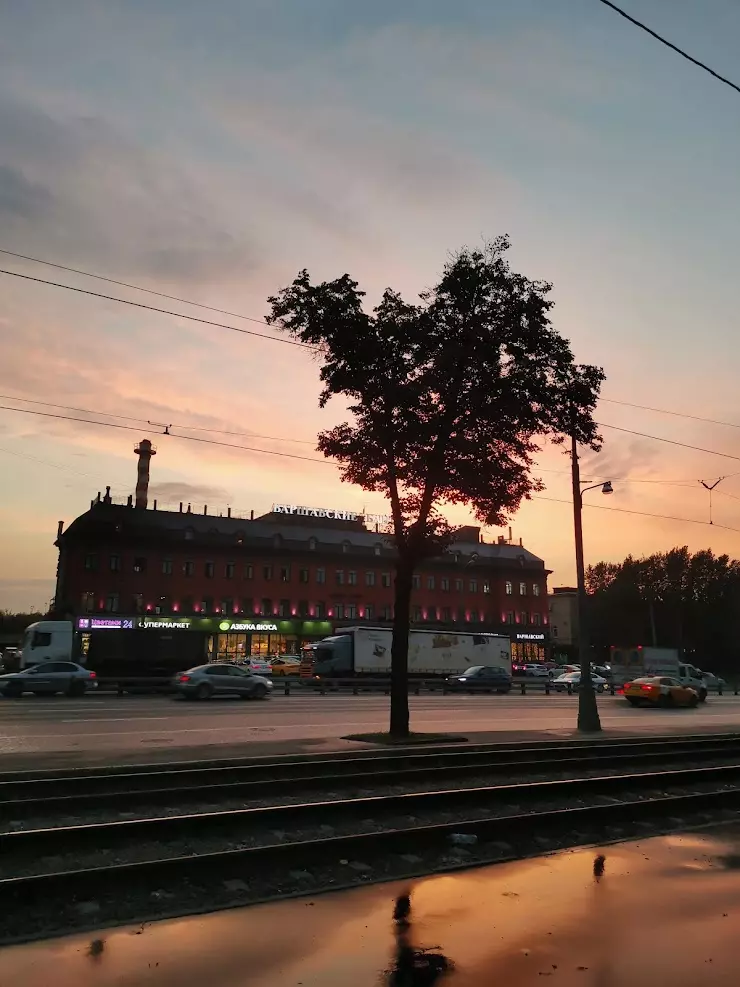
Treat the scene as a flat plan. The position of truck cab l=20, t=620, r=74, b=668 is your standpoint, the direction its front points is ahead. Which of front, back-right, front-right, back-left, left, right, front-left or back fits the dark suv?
back

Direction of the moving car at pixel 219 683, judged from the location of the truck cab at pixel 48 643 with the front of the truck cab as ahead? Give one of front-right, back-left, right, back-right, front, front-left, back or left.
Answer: back-left

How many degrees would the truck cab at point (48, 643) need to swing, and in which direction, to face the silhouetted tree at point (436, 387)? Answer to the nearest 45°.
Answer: approximately 90° to its left

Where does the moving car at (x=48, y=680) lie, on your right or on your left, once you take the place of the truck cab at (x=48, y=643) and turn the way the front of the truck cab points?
on your left

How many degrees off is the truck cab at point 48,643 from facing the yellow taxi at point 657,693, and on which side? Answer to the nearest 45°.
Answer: approximately 135° to its left

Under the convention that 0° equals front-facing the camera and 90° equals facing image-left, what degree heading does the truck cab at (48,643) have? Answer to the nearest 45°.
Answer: approximately 90°
